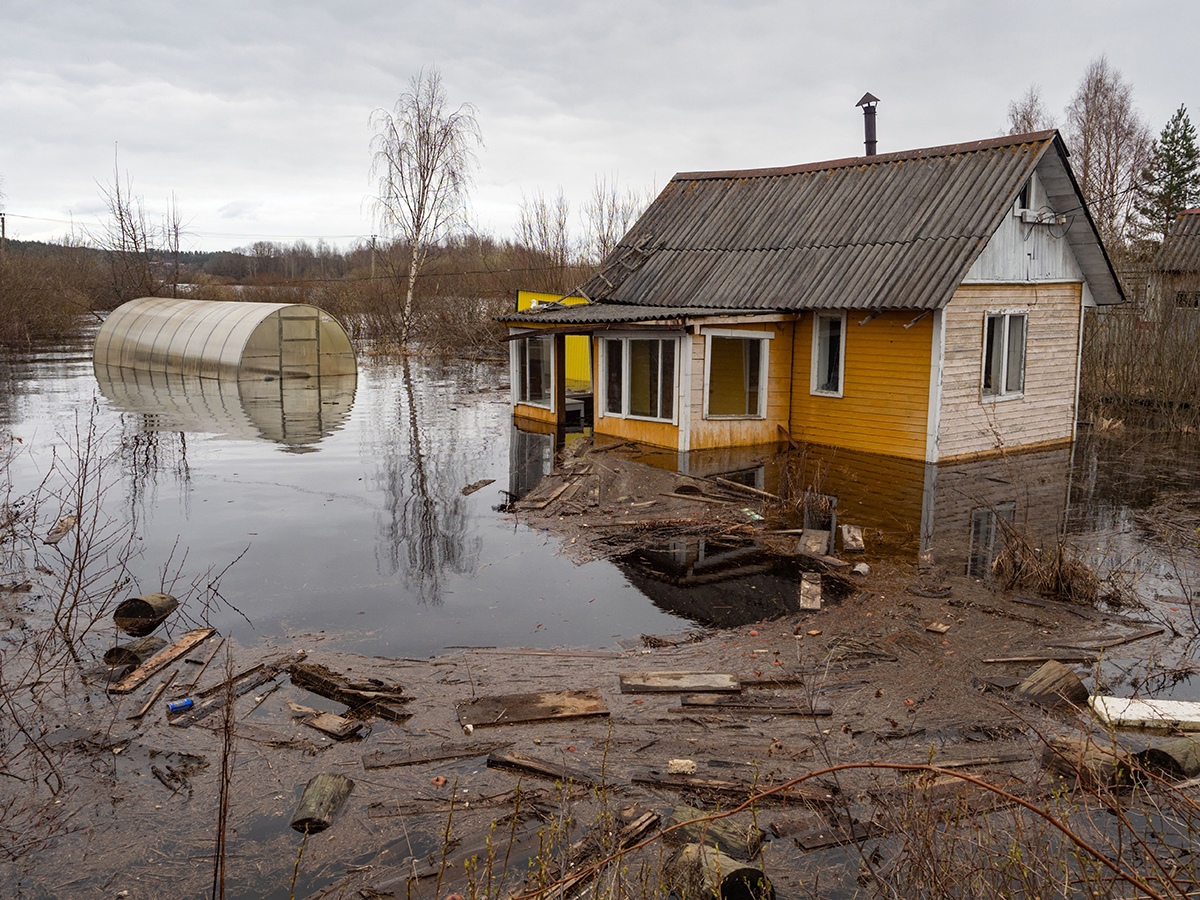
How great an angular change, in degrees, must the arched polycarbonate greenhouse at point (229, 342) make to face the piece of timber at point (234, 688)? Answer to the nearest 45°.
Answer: approximately 45° to its right

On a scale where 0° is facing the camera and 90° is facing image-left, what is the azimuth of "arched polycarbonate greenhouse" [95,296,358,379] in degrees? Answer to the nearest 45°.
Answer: approximately 315°

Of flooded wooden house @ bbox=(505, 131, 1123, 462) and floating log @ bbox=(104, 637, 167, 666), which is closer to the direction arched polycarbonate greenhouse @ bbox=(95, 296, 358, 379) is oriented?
the flooded wooden house

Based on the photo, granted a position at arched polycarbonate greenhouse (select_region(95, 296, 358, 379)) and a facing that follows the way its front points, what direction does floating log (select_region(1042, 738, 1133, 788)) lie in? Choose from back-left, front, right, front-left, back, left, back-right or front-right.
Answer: front-right

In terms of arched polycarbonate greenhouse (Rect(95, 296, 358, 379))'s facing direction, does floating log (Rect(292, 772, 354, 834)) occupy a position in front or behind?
in front

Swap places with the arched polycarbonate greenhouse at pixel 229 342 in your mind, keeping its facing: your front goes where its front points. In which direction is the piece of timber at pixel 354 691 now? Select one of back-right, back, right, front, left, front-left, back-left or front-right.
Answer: front-right

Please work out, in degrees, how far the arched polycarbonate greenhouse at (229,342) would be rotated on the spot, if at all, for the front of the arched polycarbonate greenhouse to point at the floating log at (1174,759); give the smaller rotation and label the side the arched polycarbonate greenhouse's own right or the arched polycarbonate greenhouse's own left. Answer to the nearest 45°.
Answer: approximately 45° to the arched polycarbonate greenhouse's own right

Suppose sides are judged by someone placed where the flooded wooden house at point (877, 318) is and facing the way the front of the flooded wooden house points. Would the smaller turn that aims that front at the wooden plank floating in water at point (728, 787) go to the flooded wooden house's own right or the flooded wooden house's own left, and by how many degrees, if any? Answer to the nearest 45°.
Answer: approximately 45° to the flooded wooden house's own left

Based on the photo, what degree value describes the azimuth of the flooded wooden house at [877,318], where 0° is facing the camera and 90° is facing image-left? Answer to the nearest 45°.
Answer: approximately 45°

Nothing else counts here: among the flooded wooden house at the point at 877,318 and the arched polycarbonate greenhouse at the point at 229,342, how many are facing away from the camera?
0

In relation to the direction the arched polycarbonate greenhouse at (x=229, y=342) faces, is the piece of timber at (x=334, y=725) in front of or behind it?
in front
